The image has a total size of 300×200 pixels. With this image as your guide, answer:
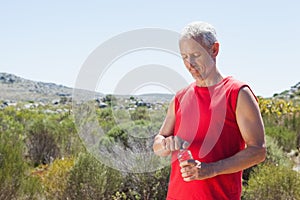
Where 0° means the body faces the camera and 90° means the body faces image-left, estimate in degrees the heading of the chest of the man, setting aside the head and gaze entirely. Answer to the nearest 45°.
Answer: approximately 45°

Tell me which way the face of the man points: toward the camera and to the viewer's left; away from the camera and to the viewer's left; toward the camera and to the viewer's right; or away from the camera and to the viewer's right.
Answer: toward the camera and to the viewer's left

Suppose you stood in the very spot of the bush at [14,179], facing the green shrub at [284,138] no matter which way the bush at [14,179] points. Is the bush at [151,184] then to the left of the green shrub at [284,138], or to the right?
right

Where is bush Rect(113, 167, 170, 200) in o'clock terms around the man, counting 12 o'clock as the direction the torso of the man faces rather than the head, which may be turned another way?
The bush is roughly at 4 o'clock from the man.

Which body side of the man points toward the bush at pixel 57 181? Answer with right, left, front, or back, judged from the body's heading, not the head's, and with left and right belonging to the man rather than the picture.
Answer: right

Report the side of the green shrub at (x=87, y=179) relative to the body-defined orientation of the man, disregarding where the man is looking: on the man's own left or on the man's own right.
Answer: on the man's own right

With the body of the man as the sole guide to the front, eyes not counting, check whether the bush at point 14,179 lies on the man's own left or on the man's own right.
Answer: on the man's own right
